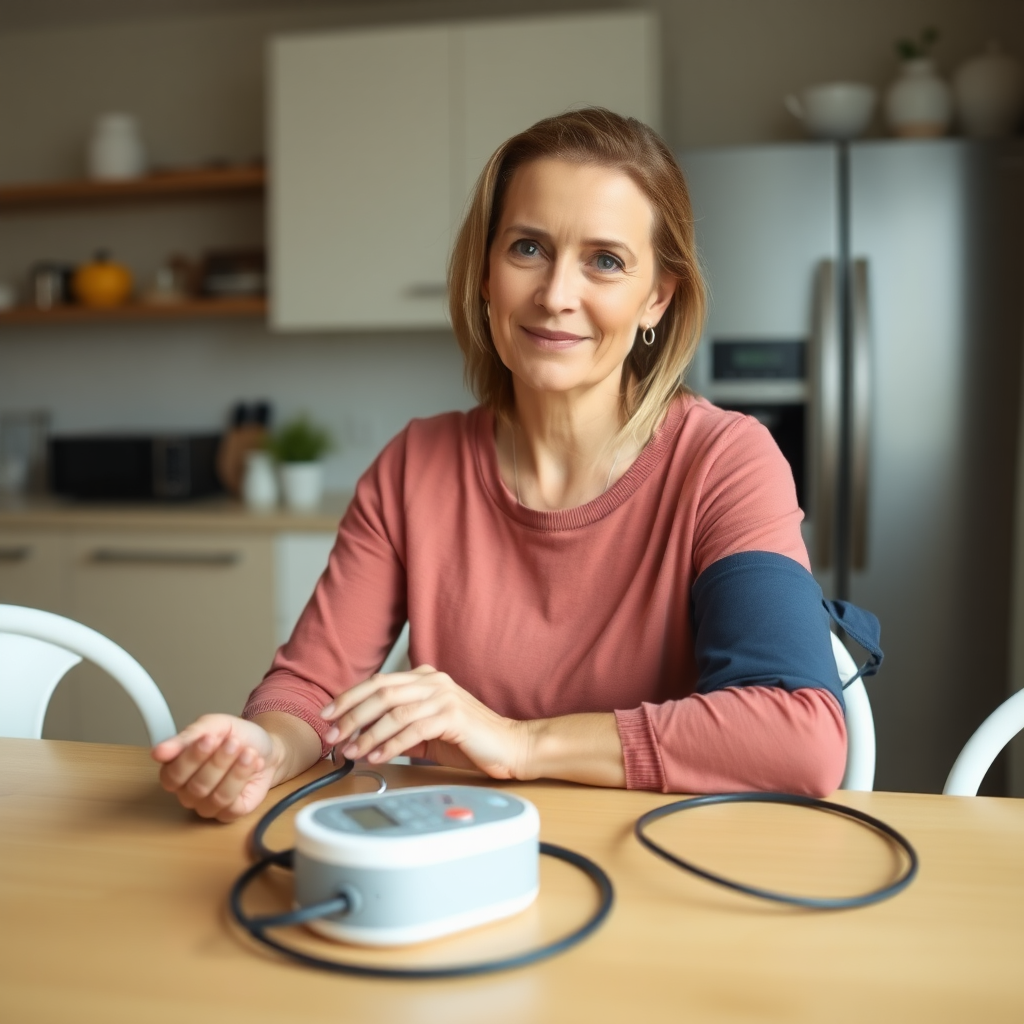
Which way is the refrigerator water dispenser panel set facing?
toward the camera

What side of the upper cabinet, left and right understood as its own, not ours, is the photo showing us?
front

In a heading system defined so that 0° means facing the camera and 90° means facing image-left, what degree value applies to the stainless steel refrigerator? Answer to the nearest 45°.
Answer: approximately 0°

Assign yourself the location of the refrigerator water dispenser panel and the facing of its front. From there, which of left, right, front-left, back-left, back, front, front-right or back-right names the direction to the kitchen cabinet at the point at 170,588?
right

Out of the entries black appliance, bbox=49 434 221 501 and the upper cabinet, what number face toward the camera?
2

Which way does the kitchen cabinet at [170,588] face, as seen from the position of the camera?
facing the viewer

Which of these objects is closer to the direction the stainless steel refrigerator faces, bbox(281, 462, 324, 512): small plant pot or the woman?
the woman

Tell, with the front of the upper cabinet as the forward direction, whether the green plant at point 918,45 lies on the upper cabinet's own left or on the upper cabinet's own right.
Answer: on the upper cabinet's own left

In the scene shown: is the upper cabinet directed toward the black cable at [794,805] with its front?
yes
